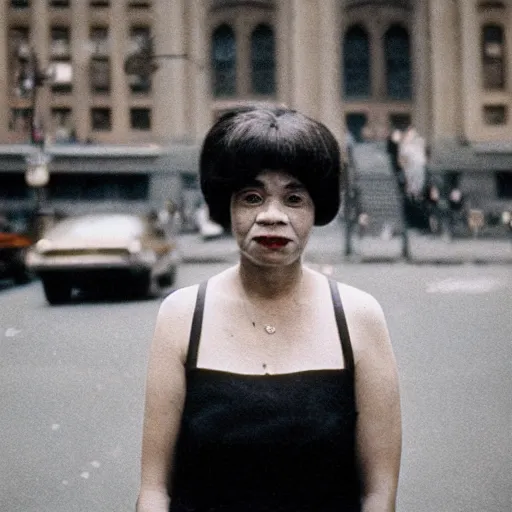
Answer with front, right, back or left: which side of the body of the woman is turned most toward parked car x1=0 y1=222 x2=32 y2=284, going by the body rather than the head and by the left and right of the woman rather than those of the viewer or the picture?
back

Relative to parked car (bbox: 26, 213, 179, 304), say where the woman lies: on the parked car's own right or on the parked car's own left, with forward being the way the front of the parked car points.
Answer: on the parked car's own left

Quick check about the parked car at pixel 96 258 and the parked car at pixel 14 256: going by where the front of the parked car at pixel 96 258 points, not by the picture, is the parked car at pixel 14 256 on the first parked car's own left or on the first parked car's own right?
on the first parked car's own right

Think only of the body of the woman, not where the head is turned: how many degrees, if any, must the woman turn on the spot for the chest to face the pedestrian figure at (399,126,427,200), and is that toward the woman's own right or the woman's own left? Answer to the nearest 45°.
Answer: approximately 180°

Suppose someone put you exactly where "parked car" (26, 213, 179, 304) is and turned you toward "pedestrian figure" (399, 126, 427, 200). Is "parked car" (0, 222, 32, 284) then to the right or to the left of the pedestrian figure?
left

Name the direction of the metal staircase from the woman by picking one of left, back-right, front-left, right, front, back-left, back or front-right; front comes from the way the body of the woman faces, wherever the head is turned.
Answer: back

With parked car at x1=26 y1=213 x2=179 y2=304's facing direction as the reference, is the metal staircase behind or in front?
behind

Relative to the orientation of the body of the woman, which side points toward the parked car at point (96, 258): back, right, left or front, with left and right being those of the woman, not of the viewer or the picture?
back
